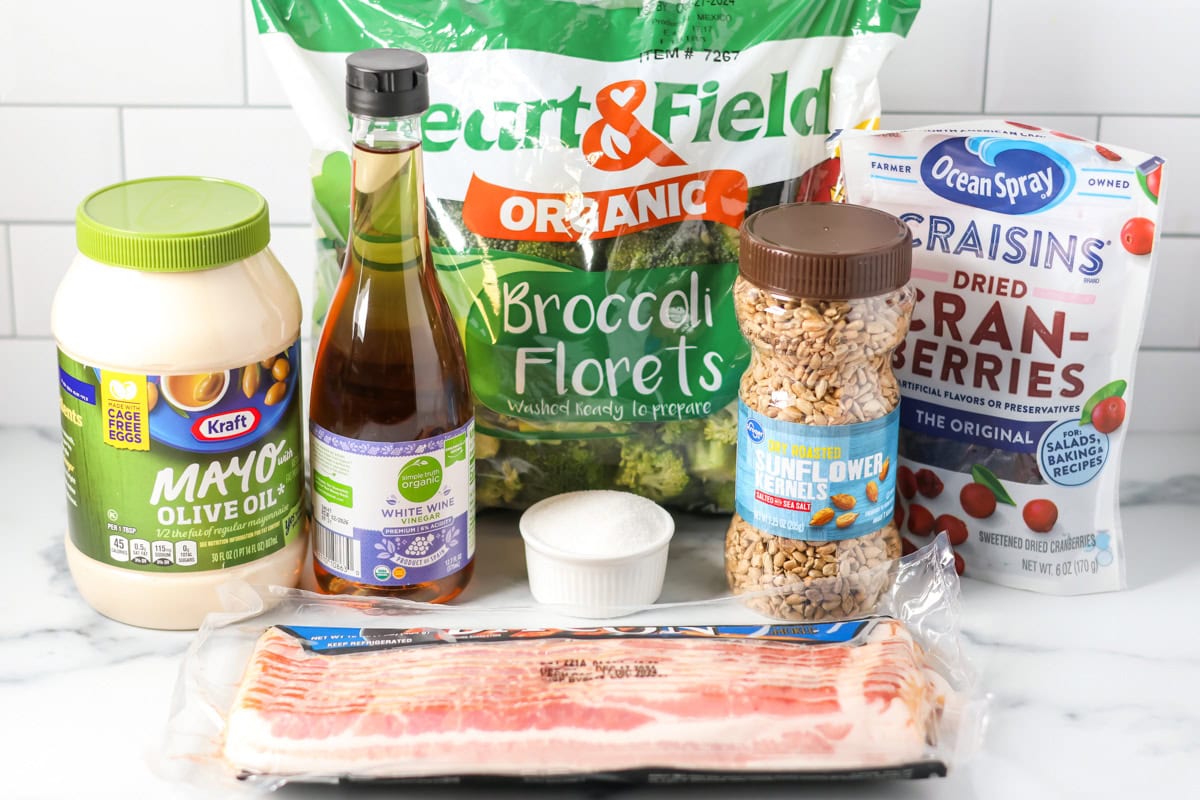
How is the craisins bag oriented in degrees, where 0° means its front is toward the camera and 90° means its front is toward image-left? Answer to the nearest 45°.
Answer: approximately 0°
